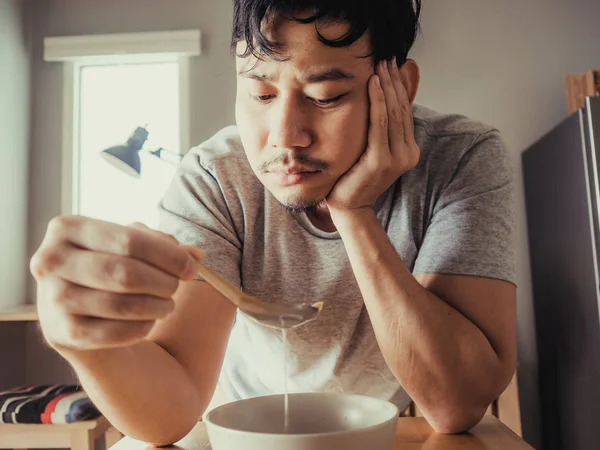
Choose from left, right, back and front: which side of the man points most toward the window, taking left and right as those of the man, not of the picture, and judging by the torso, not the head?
back

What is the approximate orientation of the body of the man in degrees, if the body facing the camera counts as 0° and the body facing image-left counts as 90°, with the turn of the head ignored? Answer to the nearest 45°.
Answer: approximately 0°
